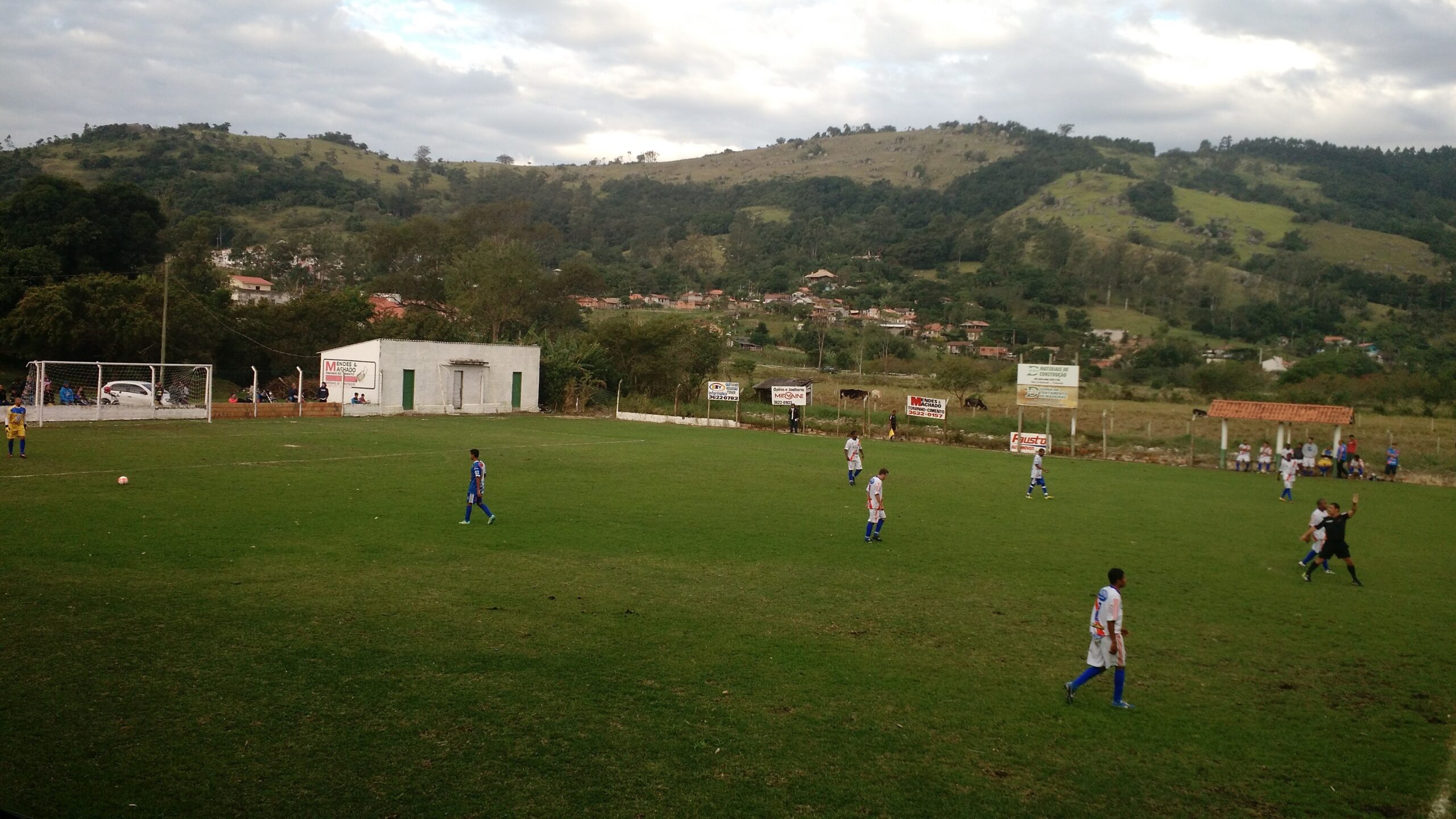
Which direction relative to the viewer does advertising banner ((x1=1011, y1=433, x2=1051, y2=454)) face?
toward the camera

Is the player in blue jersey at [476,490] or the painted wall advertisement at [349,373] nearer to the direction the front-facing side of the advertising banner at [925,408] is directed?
the player in blue jersey

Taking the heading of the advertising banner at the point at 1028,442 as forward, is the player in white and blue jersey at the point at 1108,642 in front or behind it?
in front

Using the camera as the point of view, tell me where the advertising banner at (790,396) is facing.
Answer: facing the viewer

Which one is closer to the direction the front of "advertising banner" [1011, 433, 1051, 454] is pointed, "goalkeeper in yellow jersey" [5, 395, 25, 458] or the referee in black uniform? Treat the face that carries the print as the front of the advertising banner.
the referee in black uniform

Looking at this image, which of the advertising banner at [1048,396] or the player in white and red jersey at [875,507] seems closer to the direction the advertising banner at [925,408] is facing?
the player in white and red jersey

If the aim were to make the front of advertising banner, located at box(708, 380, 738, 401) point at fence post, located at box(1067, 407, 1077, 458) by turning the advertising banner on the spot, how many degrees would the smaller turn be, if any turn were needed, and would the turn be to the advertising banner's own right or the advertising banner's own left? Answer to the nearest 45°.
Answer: approximately 45° to the advertising banner's own left

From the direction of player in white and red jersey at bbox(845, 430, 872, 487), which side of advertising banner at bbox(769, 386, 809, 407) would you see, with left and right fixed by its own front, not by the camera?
front

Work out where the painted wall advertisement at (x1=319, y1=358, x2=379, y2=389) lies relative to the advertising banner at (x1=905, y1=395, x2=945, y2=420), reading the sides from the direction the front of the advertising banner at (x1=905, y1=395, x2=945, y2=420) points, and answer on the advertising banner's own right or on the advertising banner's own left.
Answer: on the advertising banner's own right

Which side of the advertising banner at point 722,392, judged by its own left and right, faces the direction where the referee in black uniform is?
front

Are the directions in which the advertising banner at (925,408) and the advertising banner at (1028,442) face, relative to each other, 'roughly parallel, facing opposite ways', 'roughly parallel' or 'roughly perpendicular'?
roughly parallel

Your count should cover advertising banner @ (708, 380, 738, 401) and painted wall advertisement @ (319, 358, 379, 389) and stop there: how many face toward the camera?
2

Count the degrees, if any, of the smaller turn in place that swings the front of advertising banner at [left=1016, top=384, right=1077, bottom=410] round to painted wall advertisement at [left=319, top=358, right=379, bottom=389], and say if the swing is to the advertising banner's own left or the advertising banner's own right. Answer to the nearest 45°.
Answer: approximately 90° to the advertising banner's own right

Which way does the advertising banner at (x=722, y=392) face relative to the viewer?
toward the camera

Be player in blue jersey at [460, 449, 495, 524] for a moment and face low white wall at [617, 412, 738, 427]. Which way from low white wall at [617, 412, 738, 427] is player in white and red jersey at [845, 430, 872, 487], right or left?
right
